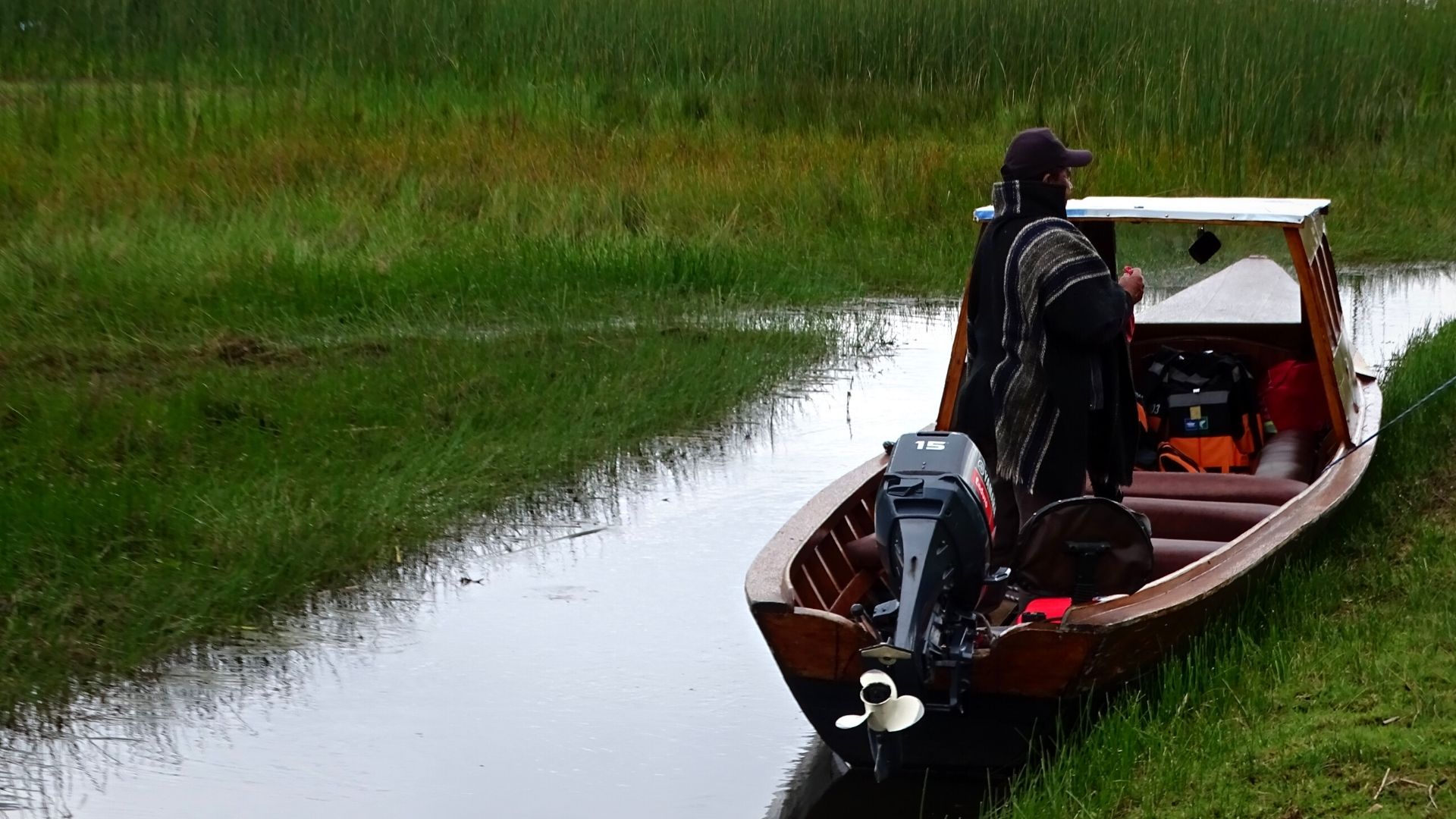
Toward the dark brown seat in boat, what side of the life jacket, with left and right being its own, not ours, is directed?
front

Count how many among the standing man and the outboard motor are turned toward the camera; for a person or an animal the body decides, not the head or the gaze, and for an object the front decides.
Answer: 0

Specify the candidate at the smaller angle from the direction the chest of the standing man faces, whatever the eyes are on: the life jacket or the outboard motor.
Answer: the life jacket

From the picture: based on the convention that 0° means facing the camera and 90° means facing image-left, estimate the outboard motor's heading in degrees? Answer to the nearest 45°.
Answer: approximately 225°

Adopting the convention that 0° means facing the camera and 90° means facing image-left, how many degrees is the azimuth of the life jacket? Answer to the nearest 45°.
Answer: approximately 0°

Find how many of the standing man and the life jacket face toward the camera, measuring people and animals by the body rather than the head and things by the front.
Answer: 1

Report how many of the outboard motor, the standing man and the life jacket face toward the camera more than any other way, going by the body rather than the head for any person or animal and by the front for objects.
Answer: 1

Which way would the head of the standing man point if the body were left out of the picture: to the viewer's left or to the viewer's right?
to the viewer's right

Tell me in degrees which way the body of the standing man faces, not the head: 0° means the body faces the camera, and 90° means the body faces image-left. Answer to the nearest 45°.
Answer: approximately 225°

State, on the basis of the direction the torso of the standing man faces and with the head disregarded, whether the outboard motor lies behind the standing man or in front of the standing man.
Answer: behind

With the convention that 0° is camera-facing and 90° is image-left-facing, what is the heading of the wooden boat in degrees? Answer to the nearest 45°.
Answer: approximately 225°
